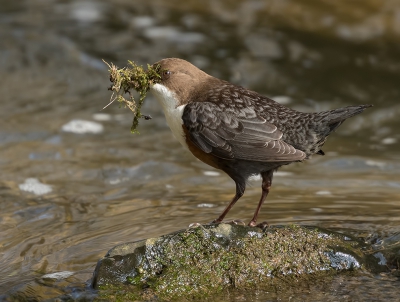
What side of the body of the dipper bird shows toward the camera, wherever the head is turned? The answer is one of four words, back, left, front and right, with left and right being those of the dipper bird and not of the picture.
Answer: left
